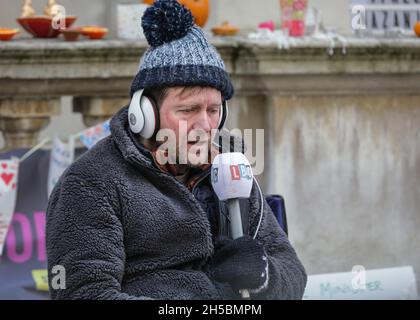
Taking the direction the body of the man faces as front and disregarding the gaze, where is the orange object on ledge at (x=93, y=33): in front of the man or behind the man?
behind

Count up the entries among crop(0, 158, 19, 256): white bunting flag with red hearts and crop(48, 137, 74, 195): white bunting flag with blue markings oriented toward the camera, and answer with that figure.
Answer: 2

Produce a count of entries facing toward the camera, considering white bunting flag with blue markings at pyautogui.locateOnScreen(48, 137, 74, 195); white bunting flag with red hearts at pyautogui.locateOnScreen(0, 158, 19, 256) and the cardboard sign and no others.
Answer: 3

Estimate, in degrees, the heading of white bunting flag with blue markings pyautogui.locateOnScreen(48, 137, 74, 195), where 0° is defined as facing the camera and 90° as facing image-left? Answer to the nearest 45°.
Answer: approximately 0°

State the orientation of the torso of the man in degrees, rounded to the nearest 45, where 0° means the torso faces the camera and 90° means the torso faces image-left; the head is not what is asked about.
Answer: approximately 315°
